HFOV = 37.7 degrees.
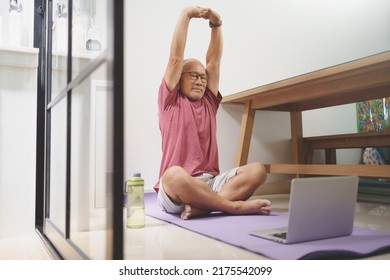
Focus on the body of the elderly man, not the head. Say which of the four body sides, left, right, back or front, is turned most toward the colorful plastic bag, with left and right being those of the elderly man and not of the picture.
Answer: left

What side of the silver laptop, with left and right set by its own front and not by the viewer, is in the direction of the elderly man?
front

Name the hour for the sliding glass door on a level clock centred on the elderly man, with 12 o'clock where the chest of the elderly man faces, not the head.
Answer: The sliding glass door is roughly at 2 o'clock from the elderly man.

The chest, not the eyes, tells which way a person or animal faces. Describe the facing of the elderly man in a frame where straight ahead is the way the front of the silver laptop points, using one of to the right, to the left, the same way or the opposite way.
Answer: the opposite way

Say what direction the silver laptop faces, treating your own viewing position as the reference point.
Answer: facing away from the viewer and to the left of the viewer

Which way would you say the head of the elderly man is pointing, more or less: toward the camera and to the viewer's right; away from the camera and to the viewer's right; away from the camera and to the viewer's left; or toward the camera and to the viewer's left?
toward the camera and to the viewer's right

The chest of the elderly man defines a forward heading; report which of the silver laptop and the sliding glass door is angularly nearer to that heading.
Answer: the silver laptop

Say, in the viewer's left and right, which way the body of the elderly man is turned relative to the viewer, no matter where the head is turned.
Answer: facing the viewer and to the right of the viewer
